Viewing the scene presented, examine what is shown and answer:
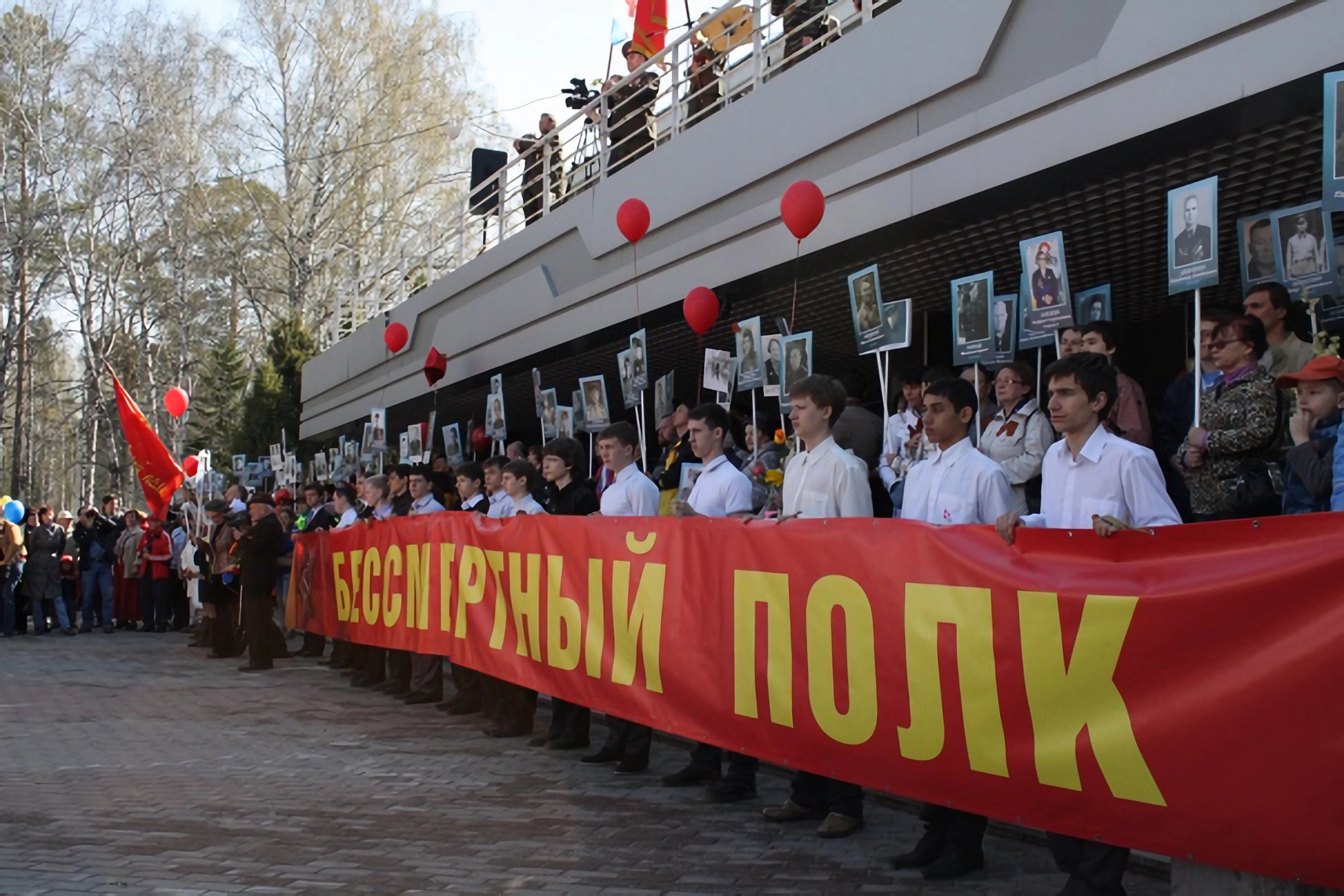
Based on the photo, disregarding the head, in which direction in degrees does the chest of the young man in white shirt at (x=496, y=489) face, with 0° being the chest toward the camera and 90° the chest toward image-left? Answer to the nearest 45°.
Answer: approximately 45°

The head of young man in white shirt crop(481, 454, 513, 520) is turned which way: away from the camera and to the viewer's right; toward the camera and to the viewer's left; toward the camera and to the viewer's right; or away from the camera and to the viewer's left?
toward the camera and to the viewer's left

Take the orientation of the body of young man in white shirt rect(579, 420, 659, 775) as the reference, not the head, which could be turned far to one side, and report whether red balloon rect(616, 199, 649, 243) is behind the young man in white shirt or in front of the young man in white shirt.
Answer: behind

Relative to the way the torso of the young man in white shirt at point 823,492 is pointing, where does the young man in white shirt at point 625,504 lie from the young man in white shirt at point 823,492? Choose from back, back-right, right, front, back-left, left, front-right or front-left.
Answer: right

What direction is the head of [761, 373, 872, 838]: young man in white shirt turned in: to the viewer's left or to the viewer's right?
to the viewer's left

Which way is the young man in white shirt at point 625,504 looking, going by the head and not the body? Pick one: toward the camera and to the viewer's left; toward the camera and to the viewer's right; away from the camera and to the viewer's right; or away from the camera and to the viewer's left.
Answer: toward the camera and to the viewer's left

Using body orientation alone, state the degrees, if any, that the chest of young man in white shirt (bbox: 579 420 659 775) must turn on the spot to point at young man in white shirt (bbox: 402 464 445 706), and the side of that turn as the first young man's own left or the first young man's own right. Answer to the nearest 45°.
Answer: approximately 90° to the first young man's own right

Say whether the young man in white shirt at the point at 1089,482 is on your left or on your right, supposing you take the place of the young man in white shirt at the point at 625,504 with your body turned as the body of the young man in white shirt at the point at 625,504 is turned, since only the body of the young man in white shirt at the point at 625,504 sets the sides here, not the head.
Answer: on your left

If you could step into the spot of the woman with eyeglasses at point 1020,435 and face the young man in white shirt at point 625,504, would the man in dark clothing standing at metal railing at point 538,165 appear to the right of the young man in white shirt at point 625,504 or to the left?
right

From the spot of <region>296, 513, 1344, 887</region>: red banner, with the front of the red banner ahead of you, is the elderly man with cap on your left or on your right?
on your right

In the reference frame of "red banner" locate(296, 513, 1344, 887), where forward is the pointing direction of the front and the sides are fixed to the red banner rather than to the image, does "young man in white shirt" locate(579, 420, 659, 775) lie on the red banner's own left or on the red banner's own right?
on the red banner's own right

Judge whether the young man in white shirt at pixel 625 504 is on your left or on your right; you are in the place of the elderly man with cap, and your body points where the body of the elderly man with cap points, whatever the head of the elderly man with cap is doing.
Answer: on your left
